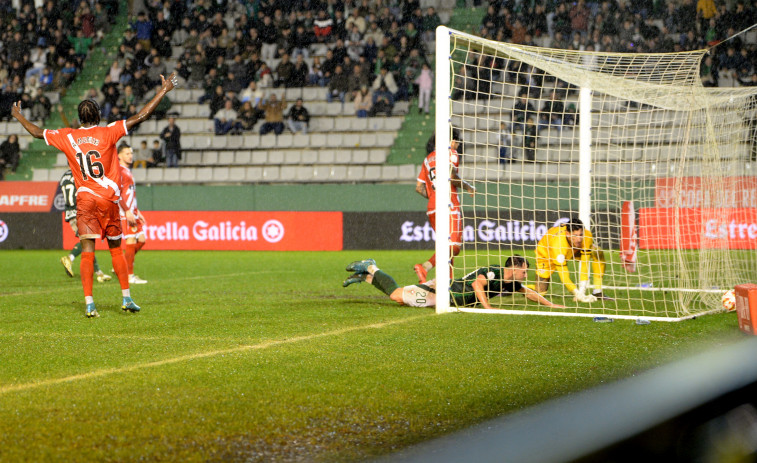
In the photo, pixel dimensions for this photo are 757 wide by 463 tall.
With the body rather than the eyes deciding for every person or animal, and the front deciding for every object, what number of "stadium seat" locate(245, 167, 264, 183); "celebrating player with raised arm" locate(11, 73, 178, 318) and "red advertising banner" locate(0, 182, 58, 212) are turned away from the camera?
1

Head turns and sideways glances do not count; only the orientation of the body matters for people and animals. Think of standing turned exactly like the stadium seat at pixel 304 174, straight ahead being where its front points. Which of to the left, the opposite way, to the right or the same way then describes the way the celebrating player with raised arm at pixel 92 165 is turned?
the opposite way

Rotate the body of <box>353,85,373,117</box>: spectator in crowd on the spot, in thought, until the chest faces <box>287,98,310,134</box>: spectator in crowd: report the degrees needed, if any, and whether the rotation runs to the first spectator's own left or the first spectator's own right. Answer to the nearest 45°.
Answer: approximately 90° to the first spectator's own right

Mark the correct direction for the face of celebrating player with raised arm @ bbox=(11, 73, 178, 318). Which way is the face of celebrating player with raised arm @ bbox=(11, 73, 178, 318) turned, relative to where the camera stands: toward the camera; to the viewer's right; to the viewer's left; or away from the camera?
away from the camera

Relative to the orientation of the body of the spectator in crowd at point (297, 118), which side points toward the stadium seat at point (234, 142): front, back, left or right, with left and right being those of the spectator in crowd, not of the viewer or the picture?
right

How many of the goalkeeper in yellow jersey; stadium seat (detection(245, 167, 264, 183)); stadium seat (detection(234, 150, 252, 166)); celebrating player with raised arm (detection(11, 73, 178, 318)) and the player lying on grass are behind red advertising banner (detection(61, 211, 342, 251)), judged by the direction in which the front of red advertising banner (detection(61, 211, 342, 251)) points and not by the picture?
2

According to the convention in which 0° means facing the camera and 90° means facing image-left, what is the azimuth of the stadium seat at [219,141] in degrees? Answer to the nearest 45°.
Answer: approximately 0°

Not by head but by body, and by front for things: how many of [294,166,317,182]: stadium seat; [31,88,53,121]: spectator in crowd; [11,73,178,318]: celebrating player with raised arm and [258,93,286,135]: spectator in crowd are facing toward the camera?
3

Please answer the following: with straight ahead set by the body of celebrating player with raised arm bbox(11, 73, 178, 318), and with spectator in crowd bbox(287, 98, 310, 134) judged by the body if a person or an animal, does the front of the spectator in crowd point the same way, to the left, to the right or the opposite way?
the opposite way
